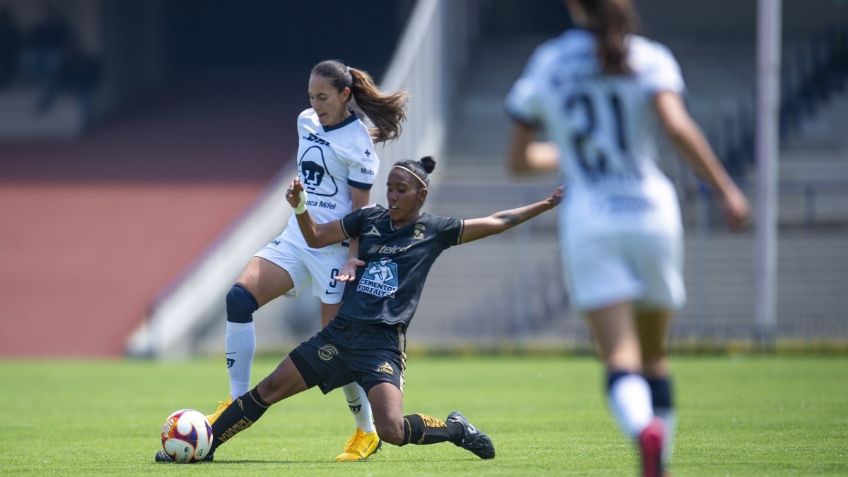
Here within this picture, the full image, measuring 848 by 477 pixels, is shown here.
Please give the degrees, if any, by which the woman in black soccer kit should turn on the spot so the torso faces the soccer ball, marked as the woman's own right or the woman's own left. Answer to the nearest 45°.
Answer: approximately 45° to the woman's own right

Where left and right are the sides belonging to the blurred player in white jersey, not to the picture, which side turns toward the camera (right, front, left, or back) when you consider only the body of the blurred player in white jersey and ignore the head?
back

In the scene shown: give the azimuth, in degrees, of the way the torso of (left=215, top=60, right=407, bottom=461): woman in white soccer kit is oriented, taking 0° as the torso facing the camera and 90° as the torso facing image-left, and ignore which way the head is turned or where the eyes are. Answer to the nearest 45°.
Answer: approximately 45°

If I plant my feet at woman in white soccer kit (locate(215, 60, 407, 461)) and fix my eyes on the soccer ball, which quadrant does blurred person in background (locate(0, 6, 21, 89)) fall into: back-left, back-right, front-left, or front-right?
back-right

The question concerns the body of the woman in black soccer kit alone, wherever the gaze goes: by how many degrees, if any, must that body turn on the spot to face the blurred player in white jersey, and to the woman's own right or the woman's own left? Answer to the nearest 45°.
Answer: approximately 90° to the woman's own left

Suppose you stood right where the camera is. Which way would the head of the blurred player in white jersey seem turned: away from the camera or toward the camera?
away from the camera

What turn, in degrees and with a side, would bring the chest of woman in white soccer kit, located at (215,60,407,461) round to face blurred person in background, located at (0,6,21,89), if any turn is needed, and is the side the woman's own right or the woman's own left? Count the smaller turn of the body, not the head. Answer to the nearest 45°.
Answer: approximately 135° to the woman's own right

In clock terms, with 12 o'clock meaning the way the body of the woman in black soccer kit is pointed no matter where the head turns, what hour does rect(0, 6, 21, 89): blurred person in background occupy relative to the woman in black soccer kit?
The blurred person in background is roughly at 4 o'clock from the woman in black soccer kit.

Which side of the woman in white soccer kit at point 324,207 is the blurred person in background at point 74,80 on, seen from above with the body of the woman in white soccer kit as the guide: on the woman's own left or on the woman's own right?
on the woman's own right

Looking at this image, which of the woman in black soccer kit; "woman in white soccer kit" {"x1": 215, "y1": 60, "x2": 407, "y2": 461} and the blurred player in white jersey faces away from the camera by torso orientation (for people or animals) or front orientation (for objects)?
the blurred player in white jersey

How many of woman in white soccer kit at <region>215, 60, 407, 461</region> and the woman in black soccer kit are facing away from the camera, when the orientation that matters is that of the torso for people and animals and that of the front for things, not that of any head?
0

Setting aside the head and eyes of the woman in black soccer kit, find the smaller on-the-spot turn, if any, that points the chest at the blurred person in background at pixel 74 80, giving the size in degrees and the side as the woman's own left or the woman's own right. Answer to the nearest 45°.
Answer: approximately 135° to the woman's own right

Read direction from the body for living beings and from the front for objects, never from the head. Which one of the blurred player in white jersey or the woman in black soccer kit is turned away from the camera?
the blurred player in white jersey

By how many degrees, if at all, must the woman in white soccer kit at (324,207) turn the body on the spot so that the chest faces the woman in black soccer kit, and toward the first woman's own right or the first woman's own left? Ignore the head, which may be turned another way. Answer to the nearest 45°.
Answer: approximately 45° to the first woman's own left

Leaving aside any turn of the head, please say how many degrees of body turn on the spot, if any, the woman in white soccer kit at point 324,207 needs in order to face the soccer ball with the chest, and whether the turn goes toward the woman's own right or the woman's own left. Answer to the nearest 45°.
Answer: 0° — they already face it

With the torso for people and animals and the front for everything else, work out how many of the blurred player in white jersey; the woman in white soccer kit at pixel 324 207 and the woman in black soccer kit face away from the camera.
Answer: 1

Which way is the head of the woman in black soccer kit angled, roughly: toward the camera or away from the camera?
toward the camera

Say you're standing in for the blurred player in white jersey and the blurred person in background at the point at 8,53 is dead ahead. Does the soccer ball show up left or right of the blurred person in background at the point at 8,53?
left

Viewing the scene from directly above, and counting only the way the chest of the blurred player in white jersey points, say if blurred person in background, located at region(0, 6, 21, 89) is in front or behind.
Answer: in front
